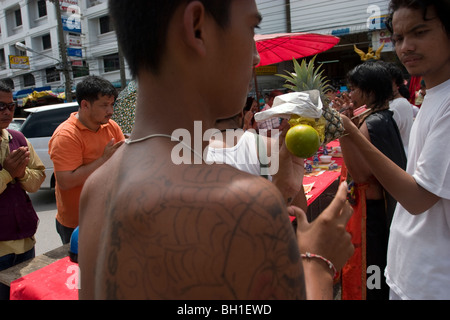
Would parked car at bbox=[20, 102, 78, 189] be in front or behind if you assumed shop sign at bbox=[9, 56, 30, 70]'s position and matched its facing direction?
in front

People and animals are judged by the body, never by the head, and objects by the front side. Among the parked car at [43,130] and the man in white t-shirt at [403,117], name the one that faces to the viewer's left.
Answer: the man in white t-shirt

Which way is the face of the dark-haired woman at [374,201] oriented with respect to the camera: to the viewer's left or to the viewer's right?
to the viewer's left

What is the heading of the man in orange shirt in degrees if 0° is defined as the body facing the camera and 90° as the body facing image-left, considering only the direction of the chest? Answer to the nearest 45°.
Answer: approximately 315°

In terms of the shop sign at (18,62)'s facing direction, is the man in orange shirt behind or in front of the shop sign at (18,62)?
in front

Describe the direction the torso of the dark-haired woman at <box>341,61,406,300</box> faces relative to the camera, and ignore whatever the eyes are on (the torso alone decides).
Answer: to the viewer's left

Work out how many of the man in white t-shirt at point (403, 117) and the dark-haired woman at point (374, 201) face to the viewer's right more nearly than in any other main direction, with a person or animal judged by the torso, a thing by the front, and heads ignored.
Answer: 0

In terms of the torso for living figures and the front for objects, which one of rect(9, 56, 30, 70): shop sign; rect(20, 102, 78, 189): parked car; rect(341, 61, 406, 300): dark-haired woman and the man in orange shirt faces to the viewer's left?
the dark-haired woman

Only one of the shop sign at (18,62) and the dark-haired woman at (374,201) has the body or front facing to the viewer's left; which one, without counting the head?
the dark-haired woman

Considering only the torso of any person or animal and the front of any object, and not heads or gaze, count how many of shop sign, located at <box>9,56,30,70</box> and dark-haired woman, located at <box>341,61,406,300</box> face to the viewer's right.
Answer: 0

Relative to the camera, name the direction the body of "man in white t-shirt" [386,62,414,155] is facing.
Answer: to the viewer's left
